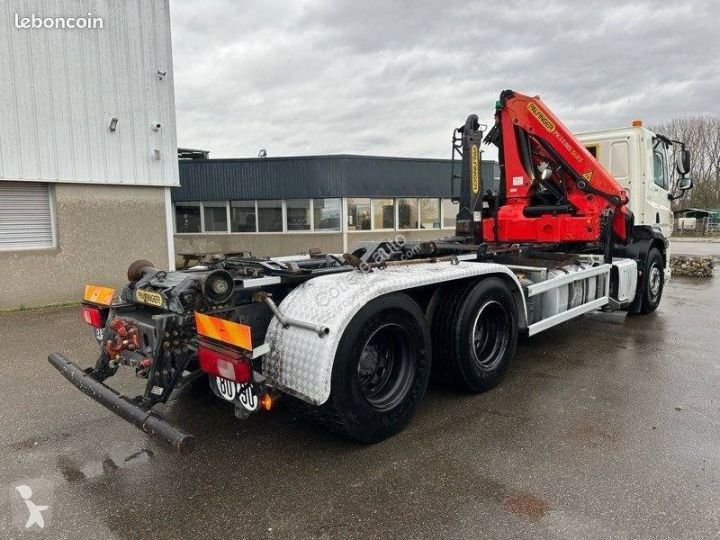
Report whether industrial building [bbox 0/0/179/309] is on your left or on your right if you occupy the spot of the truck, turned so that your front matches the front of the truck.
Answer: on your left

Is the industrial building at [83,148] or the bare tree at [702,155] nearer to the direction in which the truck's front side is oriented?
the bare tree

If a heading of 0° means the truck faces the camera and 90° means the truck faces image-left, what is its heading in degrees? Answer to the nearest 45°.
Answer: approximately 225°

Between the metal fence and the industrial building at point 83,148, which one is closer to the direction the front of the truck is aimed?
the metal fence

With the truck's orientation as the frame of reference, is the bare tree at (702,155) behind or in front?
in front

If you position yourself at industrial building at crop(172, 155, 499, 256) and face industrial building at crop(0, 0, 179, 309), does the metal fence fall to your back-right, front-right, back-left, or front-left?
back-left

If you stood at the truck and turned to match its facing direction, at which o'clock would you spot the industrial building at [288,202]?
The industrial building is roughly at 10 o'clock from the truck.

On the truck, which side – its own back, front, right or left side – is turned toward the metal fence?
front

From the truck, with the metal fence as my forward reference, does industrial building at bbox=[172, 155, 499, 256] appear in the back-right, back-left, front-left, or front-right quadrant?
front-left
